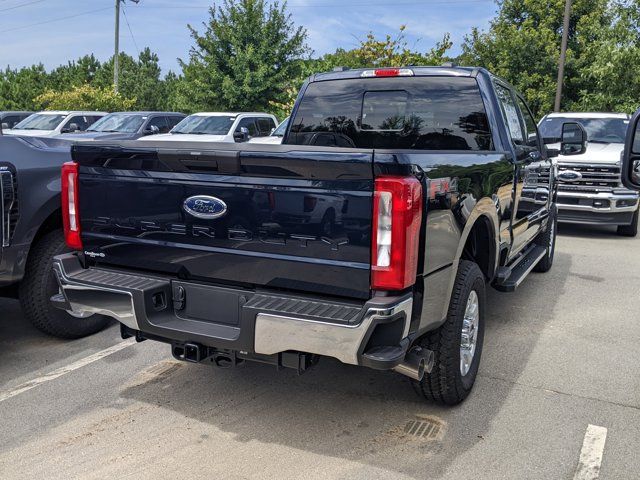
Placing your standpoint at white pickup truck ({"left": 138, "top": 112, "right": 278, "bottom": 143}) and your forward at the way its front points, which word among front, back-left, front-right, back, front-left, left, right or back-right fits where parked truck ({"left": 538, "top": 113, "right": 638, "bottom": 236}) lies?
left

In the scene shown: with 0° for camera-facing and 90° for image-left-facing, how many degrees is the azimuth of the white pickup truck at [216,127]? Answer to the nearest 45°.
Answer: approximately 45°

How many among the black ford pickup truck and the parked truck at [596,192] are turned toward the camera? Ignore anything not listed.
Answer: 1

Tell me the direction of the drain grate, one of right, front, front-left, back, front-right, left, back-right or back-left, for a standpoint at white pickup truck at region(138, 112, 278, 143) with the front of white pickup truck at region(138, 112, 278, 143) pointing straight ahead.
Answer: front-left

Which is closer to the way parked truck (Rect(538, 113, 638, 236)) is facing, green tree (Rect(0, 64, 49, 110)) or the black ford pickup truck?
the black ford pickup truck

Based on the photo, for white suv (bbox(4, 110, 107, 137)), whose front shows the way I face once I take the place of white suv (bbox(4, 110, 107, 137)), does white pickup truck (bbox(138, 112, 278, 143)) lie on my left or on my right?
on my left

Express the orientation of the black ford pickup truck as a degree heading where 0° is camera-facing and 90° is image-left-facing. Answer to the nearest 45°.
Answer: approximately 225°

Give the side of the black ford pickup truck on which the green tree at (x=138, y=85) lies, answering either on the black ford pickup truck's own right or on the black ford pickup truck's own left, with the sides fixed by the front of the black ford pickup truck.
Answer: on the black ford pickup truck's own left

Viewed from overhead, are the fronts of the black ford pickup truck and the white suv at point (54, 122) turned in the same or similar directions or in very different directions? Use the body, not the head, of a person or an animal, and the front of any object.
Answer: very different directions

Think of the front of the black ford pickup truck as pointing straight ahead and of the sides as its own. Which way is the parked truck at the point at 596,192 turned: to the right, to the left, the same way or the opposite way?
the opposite way

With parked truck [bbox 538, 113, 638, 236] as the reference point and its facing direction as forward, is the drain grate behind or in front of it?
in front
